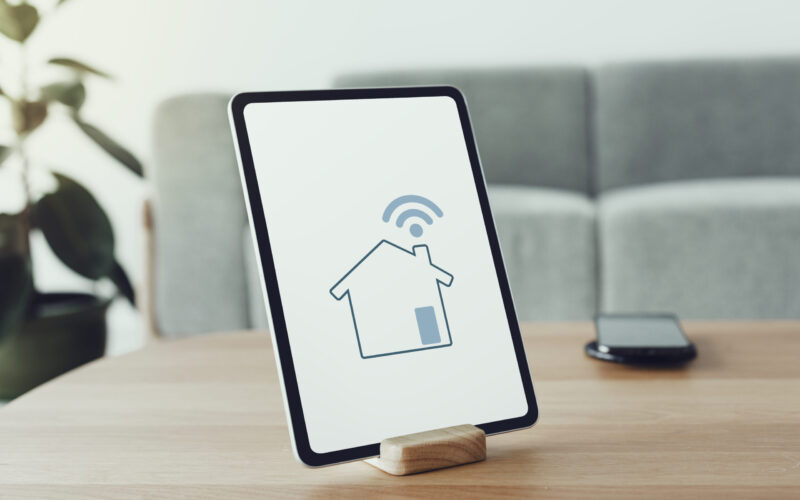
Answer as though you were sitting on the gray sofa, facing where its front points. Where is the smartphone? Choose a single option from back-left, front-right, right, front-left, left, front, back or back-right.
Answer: front

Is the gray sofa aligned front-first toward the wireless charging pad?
yes

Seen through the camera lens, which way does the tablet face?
facing the viewer and to the right of the viewer

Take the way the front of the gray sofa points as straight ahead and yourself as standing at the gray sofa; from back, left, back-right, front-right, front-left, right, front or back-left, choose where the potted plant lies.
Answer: right

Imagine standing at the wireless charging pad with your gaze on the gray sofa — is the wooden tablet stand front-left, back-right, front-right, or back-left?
back-left

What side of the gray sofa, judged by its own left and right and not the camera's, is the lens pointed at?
front

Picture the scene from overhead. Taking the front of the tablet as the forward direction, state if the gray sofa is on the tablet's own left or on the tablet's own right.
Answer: on the tablet's own left

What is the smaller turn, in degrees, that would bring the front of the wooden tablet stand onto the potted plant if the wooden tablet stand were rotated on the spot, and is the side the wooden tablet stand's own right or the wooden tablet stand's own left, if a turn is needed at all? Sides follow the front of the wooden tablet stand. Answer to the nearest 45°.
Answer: approximately 180°

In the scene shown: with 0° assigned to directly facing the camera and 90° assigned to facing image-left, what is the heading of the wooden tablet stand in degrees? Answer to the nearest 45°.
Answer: approximately 315°
